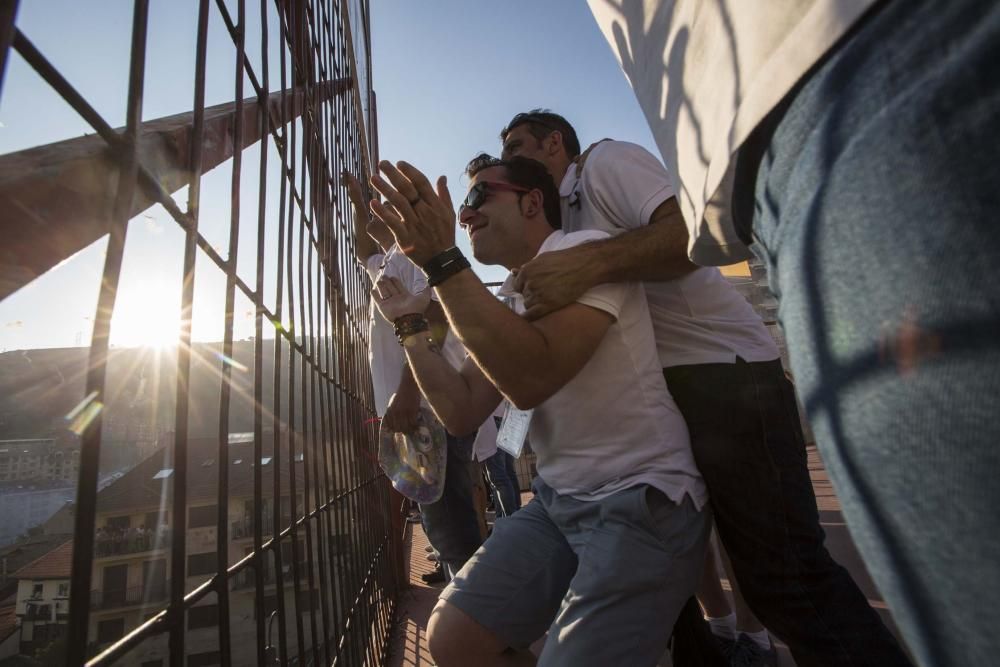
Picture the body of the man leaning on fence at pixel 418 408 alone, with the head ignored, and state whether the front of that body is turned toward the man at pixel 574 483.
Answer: no

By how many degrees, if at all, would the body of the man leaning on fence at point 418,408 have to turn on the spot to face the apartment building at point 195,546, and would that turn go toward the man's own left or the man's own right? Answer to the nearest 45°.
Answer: approximately 45° to the man's own right

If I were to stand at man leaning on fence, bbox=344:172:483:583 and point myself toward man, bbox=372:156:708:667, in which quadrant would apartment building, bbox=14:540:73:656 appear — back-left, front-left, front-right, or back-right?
back-right

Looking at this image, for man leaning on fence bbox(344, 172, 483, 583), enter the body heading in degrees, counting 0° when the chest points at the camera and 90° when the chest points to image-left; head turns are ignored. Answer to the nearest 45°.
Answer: approximately 90°

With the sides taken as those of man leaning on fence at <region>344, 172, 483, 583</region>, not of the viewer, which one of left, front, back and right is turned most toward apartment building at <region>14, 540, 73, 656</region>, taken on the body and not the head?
front

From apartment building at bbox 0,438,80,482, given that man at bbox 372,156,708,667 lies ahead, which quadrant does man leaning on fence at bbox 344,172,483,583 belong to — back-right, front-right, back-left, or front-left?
front-left
